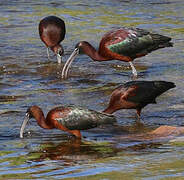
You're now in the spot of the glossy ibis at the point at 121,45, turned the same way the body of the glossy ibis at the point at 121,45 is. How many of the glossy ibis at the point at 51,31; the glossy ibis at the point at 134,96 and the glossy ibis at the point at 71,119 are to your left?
2

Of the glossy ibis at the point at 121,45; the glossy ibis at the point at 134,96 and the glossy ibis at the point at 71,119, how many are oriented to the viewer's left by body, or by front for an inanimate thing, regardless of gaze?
3

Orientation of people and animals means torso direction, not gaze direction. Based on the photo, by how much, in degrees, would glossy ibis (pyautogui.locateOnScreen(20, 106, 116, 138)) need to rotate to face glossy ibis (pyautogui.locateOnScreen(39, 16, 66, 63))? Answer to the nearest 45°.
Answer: approximately 90° to its right

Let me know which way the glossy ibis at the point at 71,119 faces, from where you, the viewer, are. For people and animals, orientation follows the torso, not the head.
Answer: facing to the left of the viewer

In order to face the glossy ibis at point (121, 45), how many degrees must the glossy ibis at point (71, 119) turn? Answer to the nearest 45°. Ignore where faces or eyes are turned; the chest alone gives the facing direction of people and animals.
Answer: approximately 90° to its right

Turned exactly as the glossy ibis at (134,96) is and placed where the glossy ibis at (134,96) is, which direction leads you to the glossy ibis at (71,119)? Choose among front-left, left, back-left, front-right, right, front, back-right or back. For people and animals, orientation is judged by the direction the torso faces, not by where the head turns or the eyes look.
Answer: front-left

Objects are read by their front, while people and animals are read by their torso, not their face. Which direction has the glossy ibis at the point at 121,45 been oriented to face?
to the viewer's left

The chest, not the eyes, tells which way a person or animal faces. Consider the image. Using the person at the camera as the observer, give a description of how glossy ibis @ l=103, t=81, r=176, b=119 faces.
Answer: facing to the left of the viewer
